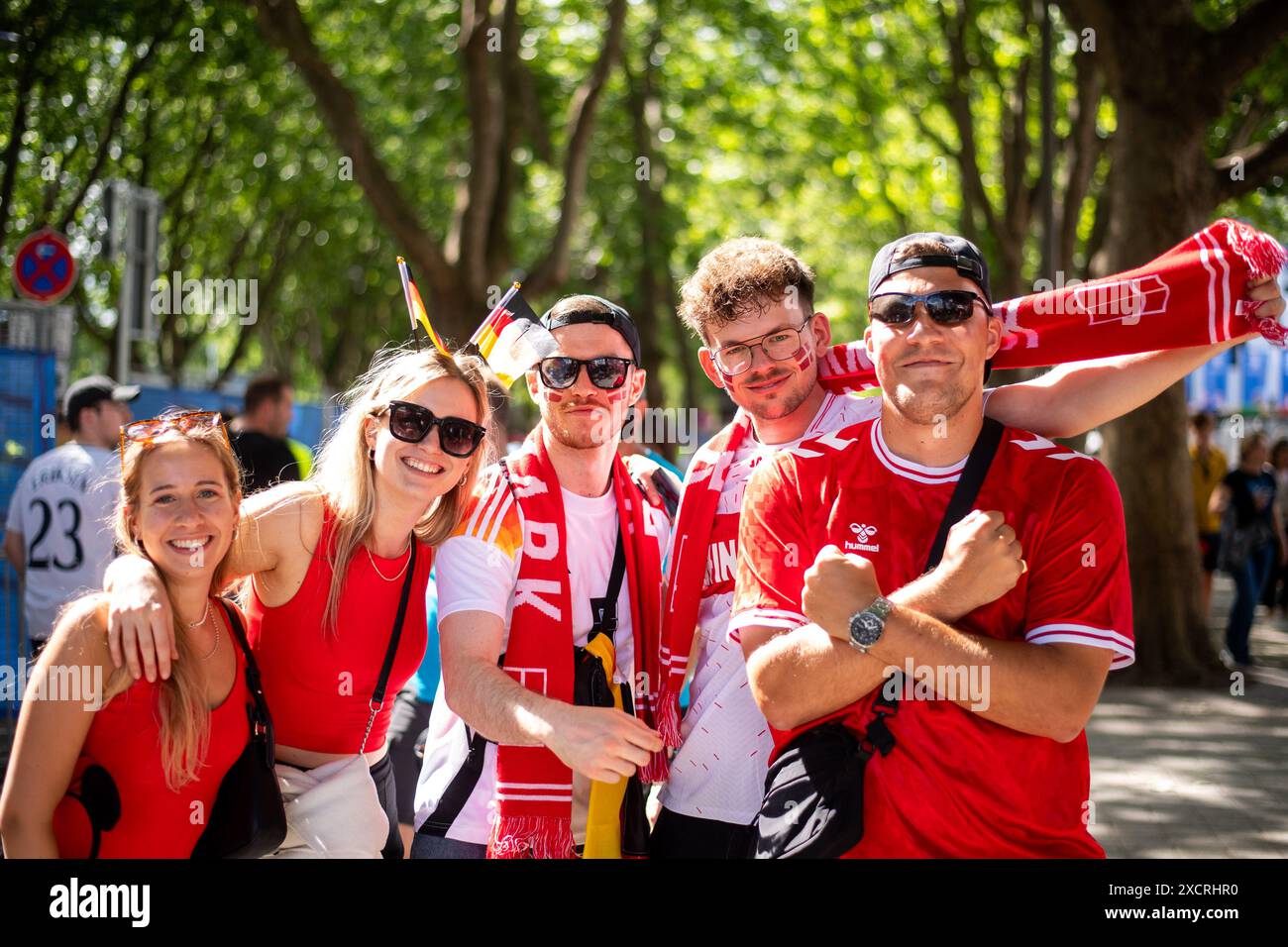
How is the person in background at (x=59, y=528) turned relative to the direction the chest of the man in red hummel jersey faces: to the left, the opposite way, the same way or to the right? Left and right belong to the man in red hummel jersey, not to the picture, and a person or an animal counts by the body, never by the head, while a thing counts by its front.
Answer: the opposite way

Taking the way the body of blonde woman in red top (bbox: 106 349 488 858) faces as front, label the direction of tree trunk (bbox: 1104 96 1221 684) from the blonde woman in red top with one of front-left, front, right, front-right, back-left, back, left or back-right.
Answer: left

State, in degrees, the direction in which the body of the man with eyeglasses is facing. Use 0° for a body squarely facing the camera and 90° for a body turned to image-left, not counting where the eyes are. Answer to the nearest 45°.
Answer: approximately 0°

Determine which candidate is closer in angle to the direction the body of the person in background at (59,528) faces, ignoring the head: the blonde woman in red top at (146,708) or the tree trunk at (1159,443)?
the tree trunk

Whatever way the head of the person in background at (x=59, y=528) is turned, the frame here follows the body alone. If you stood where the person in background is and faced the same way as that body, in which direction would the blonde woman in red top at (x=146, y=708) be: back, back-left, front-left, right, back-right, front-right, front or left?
back-right

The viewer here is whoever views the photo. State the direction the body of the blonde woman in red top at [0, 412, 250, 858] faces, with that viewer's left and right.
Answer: facing the viewer and to the right of the viewer

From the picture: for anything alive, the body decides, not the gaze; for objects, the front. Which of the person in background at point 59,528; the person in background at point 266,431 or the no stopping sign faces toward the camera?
the no stopping sign
